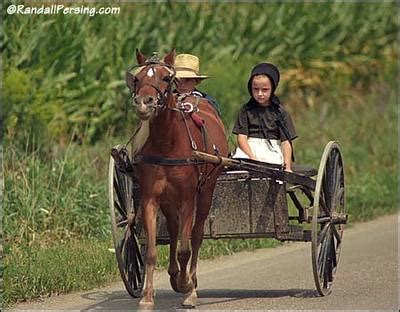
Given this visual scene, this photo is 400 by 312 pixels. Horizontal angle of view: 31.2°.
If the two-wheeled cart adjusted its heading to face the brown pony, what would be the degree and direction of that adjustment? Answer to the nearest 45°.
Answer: approximately 45° to its right

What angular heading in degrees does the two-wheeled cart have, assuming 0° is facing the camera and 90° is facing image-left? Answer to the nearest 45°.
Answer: approximately 0°
